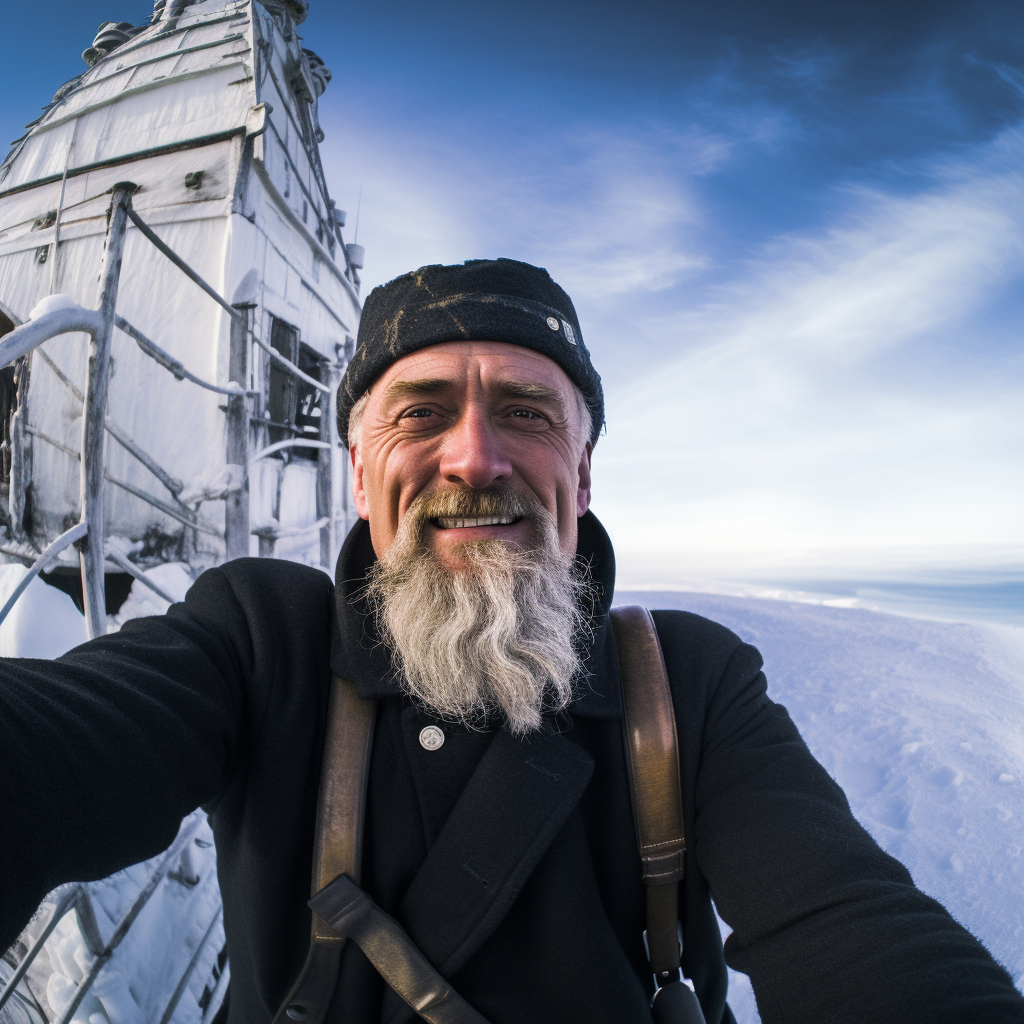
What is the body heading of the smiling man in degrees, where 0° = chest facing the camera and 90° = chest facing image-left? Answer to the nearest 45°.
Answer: approximately 0°

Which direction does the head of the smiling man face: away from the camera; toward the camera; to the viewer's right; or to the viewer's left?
toward the camera
